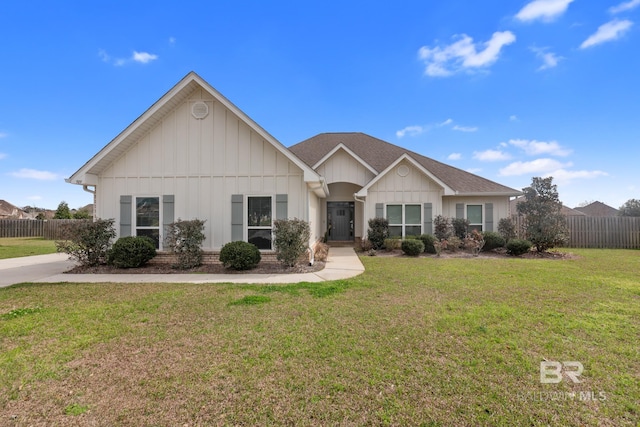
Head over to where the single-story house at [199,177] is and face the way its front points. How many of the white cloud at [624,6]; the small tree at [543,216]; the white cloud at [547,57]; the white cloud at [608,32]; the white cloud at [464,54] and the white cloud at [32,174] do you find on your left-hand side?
5

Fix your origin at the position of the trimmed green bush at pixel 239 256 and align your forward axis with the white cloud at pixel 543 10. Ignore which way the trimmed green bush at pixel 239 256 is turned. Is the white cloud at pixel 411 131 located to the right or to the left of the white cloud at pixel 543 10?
left

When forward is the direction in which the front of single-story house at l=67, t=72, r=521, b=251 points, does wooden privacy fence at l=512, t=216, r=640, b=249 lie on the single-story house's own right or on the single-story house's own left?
on the single-story house's own left

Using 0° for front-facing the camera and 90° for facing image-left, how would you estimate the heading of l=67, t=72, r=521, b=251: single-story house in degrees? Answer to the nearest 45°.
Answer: approximately 0°

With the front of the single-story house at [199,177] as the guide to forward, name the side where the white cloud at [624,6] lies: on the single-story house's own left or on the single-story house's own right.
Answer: on the single-story house's own left
